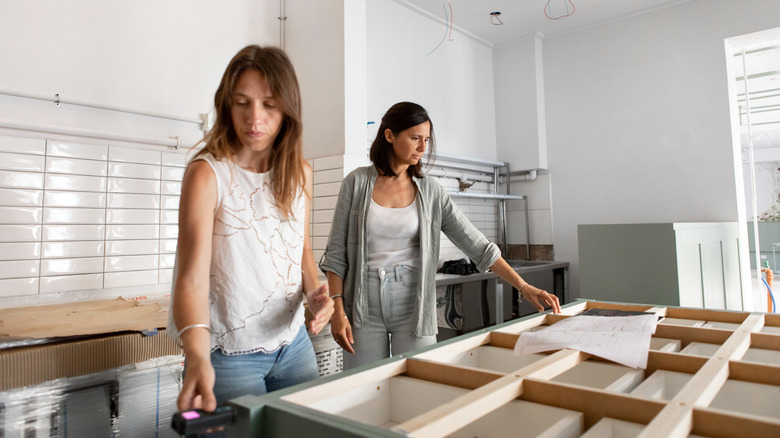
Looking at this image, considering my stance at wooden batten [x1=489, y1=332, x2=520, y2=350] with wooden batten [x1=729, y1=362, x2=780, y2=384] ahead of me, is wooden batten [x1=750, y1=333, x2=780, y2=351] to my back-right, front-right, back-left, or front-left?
front-left

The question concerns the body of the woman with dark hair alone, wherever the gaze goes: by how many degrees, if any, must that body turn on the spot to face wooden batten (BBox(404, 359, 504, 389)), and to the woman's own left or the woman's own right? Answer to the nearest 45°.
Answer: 0° — they already face it

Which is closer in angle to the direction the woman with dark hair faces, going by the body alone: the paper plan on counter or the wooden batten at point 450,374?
the wooden batten

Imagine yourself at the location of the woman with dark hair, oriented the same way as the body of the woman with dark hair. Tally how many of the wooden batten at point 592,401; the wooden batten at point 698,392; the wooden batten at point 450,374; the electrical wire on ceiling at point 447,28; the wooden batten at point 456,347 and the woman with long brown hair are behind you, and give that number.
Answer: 1

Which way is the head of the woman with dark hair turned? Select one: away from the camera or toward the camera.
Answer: toward the camera

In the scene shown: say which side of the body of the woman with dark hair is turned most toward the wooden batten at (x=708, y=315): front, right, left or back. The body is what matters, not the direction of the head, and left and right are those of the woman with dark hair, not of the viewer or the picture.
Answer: left

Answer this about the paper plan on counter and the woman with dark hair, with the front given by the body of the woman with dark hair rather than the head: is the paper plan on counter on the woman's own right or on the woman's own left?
on the woman's own left

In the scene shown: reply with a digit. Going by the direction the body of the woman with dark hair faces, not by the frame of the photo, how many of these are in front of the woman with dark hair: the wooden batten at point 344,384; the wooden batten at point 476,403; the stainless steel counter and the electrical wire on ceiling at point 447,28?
2

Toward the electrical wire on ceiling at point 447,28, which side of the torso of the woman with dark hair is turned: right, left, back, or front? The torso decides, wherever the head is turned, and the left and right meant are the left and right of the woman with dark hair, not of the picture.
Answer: back

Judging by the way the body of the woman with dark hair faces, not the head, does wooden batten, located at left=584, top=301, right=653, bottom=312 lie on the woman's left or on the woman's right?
on the woman's left

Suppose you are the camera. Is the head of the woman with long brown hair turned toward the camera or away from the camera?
toward the camera

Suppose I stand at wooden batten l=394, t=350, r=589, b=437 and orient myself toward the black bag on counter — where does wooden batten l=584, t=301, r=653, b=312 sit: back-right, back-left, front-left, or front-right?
front-right

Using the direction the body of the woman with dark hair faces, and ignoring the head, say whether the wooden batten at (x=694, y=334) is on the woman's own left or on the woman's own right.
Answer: on the woman's own left

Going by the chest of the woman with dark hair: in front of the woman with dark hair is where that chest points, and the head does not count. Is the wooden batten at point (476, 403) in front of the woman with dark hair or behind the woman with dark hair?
in front

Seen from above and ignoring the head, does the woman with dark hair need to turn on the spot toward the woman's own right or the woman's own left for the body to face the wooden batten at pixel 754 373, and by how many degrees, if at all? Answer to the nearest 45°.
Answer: approximately 45° to the woman's own left

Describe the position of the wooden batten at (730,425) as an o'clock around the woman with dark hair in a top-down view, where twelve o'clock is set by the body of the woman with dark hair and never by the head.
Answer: The wooden batten is roughly at 11 o'clock from the woman with dark hair.

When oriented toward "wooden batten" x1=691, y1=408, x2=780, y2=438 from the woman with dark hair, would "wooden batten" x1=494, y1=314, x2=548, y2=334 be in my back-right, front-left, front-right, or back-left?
front-left

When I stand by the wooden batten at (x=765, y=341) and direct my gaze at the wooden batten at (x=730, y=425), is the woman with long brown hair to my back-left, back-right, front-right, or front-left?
front-right
